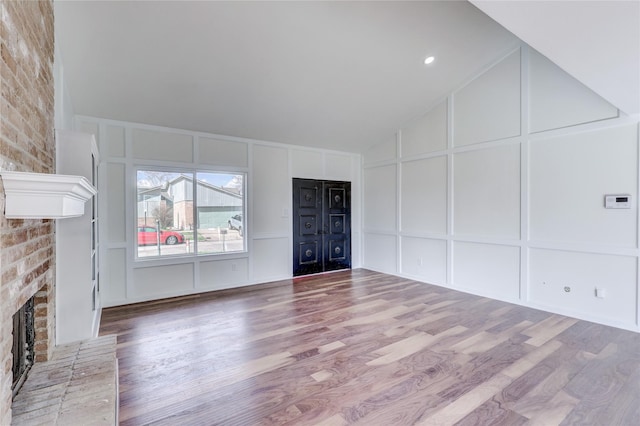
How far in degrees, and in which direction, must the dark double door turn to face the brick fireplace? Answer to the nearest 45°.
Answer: approximately 45° to its right

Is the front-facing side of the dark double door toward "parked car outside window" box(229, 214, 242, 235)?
no

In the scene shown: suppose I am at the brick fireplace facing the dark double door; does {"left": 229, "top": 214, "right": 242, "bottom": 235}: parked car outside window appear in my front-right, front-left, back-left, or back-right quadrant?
front-left

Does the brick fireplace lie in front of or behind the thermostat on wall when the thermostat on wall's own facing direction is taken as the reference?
in front

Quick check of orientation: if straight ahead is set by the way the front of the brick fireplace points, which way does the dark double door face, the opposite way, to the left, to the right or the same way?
to the right

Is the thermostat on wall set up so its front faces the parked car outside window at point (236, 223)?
no

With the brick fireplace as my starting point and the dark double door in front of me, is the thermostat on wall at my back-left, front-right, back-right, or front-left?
front-right

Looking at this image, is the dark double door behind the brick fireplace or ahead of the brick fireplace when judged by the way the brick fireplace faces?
ahead

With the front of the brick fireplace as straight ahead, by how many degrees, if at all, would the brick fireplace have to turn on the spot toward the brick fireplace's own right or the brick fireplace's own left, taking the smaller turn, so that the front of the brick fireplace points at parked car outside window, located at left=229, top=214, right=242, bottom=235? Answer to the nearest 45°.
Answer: approximately 45° to the brick fireplace's own left

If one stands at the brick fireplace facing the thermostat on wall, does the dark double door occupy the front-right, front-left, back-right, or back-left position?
front-left

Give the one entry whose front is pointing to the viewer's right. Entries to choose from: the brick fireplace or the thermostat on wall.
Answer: the brick fireplace

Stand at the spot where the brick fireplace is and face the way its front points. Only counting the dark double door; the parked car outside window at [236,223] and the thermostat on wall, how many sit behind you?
0

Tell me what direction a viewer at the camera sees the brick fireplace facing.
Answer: facing to the right of the viewer

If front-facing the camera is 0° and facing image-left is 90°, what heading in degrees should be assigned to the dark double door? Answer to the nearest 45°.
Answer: approximately 315°
